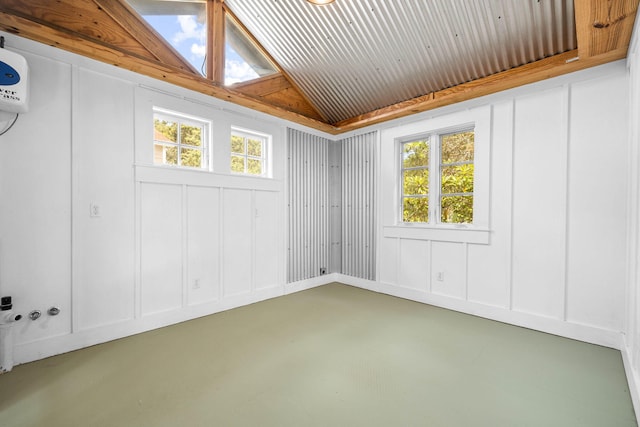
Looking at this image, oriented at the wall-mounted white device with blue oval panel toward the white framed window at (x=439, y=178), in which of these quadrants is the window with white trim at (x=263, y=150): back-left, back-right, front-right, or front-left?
front-left

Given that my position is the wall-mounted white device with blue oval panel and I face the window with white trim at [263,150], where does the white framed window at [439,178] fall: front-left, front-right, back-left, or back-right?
front-right

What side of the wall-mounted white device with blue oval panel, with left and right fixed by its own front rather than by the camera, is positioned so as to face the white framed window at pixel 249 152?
left

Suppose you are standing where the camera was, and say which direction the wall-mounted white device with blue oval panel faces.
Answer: facing the viewer

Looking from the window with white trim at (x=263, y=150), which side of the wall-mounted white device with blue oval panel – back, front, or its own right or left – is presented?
left

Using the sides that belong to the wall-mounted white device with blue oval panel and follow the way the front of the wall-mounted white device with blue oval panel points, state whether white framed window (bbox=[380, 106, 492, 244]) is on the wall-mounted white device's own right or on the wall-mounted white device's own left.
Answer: on the wall-mounted white device's own left
